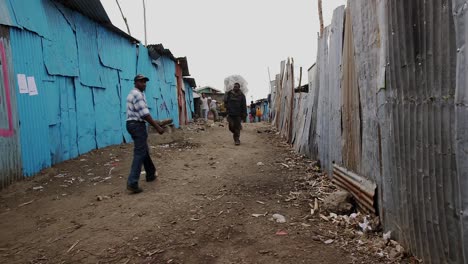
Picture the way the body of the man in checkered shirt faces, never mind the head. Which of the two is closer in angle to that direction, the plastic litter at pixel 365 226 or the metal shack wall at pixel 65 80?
the plastic litter

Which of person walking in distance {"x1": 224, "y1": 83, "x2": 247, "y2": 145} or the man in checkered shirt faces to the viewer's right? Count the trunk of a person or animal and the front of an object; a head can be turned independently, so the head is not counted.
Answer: the man in checkered shirt

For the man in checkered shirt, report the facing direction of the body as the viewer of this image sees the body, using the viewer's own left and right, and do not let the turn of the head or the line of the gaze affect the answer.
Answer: facing to the right of the viewer

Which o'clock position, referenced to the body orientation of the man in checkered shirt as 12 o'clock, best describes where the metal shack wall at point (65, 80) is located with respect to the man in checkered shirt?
The metal shack wall is roughly at 8 o'clock from the man in checkered shirt.

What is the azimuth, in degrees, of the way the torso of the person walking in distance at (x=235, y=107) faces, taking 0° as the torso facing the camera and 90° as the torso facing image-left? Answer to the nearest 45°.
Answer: approximately 0°

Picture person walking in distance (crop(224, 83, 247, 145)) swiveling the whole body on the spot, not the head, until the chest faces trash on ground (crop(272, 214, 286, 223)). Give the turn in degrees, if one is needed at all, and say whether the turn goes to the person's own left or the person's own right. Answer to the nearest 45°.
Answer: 0° — they already face it

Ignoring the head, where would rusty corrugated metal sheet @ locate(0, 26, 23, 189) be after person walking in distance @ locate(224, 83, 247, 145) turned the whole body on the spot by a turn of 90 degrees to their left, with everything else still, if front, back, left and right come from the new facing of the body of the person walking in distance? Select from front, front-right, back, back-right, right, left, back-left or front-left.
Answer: back-right

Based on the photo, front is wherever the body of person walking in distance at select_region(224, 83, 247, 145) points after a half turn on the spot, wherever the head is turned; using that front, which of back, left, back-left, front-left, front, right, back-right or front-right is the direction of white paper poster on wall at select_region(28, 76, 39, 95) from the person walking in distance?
back-left

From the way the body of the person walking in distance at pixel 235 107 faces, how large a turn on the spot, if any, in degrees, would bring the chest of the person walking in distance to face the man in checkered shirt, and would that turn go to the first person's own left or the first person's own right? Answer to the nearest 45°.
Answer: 0° — they already face them

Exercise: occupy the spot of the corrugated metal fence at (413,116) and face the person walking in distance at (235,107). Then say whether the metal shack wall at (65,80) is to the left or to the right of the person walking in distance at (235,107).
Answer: left

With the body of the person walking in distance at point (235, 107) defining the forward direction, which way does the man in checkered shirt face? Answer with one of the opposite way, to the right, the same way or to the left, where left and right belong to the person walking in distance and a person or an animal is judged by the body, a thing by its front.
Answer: to the left

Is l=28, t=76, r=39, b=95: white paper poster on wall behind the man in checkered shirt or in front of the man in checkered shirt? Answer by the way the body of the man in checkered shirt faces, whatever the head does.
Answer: behind

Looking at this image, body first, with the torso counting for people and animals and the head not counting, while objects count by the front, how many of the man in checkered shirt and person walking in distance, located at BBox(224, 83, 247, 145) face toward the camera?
1

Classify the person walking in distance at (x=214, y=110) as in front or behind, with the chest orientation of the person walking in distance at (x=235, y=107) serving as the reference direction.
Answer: behind

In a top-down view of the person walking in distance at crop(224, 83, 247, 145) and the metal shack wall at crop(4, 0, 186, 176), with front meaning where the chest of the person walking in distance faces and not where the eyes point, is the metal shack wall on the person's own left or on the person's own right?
on the person's own right
